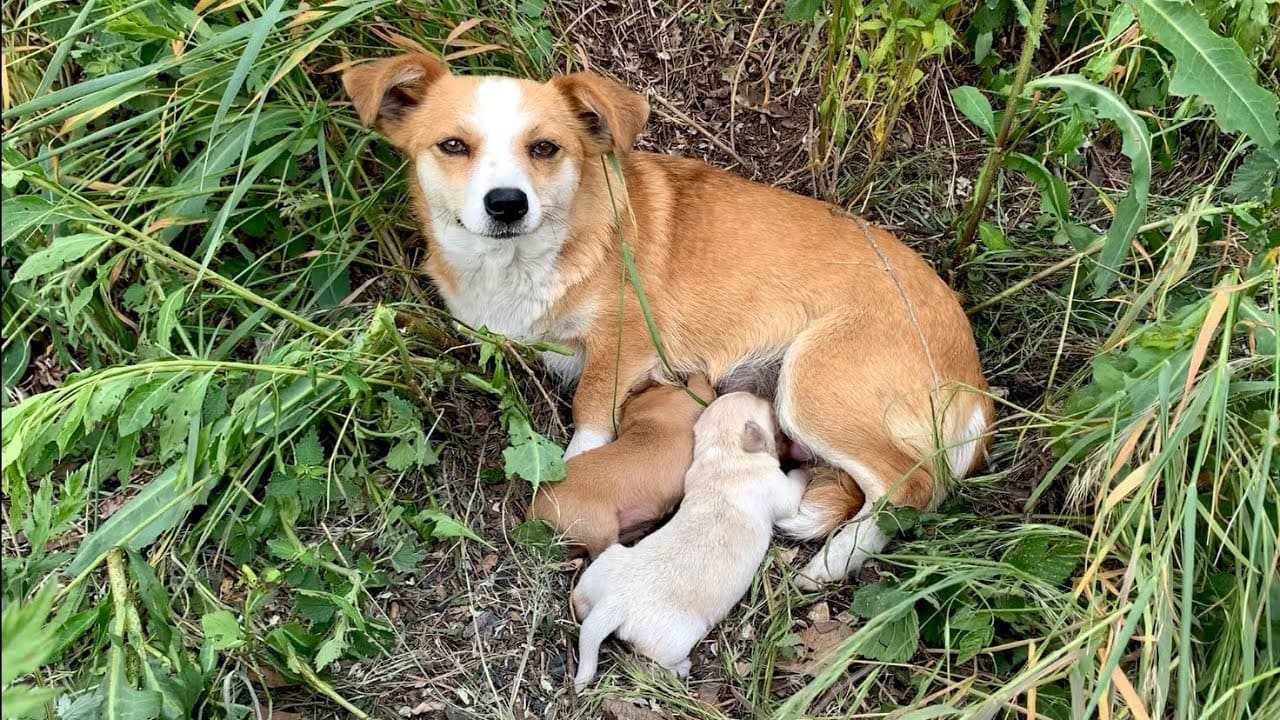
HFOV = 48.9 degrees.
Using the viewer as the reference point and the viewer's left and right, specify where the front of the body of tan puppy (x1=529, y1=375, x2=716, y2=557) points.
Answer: facing away from the viewer and to the right of the viewer

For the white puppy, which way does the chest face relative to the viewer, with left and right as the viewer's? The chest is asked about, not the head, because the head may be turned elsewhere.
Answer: facing away from the viewer and to the right of the viewer

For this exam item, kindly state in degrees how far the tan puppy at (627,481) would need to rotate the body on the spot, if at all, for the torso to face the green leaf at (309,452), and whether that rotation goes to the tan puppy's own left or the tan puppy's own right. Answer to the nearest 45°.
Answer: approximately 180°

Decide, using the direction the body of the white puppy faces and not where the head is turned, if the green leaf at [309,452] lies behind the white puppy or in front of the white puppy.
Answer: behind

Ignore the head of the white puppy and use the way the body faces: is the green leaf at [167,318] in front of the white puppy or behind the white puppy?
behind
